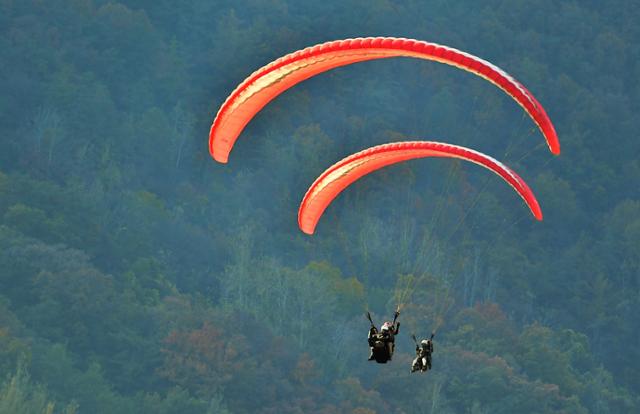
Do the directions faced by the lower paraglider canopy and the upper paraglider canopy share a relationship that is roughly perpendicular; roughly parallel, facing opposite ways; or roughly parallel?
roughly parallel

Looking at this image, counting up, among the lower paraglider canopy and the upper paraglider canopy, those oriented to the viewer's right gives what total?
0

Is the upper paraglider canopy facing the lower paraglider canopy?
no
